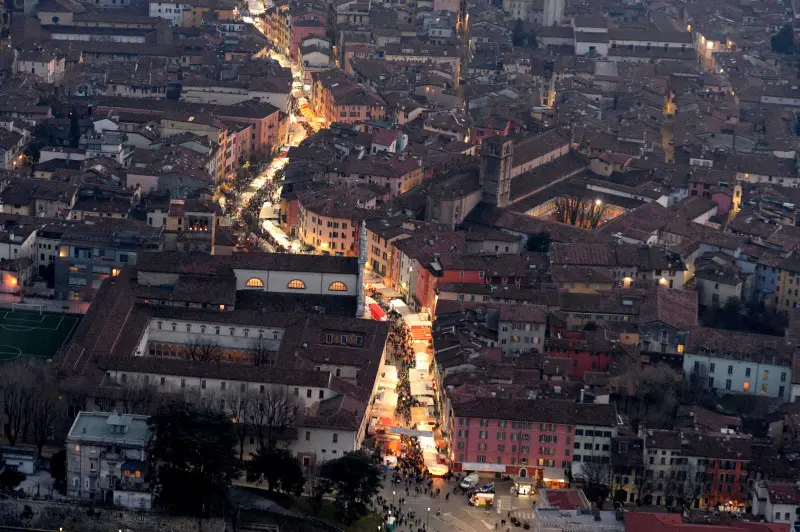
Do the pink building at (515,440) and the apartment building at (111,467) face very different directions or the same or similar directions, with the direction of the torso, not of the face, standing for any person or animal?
same or similar directions

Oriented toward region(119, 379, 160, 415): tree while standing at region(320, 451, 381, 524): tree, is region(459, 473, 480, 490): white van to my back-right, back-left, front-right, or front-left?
back-right

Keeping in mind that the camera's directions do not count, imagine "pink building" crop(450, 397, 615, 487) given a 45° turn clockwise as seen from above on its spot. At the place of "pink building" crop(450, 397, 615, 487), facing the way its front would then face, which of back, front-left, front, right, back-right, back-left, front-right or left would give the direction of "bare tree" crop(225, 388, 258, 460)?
front-right

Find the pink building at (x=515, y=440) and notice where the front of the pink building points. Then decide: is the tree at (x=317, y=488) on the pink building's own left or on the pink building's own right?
on the pink building's own right

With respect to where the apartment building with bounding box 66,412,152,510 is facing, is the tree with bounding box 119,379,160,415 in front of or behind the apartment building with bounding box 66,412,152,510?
behind

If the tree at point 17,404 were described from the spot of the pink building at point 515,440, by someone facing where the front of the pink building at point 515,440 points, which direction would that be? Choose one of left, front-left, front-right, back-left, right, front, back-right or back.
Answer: right

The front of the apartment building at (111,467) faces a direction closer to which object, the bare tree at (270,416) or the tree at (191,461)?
the tree

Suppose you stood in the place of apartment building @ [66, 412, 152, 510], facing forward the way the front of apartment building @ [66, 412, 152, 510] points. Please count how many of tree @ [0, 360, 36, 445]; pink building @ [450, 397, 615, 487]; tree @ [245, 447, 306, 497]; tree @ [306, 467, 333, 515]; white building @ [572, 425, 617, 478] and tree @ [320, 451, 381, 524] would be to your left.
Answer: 5

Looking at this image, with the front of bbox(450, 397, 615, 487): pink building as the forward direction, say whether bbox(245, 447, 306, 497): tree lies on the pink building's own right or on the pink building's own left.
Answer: on the pink building's own right

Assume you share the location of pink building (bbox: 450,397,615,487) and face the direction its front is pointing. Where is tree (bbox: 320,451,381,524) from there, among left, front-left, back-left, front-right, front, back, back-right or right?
front-right

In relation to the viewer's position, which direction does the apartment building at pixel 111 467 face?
facing the viewer

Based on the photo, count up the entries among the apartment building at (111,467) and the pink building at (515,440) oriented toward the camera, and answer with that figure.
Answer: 2

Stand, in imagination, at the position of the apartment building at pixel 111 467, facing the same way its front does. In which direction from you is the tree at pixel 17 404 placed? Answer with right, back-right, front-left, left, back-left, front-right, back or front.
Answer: back-right

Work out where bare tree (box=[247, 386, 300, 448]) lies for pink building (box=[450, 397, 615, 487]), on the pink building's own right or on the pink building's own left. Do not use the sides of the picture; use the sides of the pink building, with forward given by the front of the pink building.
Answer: on the pink building's own right

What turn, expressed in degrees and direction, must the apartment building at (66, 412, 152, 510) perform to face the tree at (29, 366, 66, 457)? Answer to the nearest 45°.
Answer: approximately 135° to its right

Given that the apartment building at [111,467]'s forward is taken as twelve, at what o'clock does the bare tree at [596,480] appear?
The bare tree is roughly at 9 o'clock from the apartment building.
